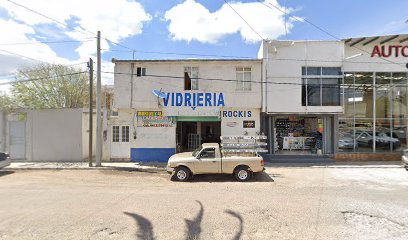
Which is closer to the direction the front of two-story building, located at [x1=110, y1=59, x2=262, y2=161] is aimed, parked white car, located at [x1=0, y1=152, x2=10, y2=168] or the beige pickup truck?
the beige pickup truck

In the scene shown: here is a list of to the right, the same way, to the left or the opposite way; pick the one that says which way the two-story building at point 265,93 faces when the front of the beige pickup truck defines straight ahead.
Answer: to the left

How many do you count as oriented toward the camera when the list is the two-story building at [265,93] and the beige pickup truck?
1

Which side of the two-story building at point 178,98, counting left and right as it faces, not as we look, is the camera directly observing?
front

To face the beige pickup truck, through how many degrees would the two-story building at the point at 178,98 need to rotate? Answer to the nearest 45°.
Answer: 0° — it already faces it

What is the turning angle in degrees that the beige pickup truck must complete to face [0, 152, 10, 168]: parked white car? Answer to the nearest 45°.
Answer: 0° — it already faces it

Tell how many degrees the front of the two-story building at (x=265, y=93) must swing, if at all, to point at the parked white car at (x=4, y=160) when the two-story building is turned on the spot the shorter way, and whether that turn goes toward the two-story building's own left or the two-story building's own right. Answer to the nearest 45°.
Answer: approximately 45° to the two-story building's own right

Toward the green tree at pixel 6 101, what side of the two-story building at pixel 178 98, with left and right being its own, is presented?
right

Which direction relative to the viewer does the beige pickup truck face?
to the viewer's left

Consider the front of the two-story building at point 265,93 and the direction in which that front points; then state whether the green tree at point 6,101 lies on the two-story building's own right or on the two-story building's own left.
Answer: on the two-story building's own right

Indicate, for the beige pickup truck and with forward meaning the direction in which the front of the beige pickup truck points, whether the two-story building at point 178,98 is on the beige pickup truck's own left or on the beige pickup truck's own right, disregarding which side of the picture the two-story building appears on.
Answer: on the beige pickup truck's own right

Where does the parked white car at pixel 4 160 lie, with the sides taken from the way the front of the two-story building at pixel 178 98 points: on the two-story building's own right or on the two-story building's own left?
on the two-story building's own right

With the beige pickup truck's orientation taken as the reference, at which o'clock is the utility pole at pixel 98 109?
The utility pole is roughly at 1 o'clock from the beige pickup truck.

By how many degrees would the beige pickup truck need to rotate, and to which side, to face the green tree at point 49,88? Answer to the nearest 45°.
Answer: approximately 45° to its right

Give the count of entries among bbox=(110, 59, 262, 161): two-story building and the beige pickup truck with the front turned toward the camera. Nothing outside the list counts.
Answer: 1

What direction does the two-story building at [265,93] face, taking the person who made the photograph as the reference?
facing the viewer
